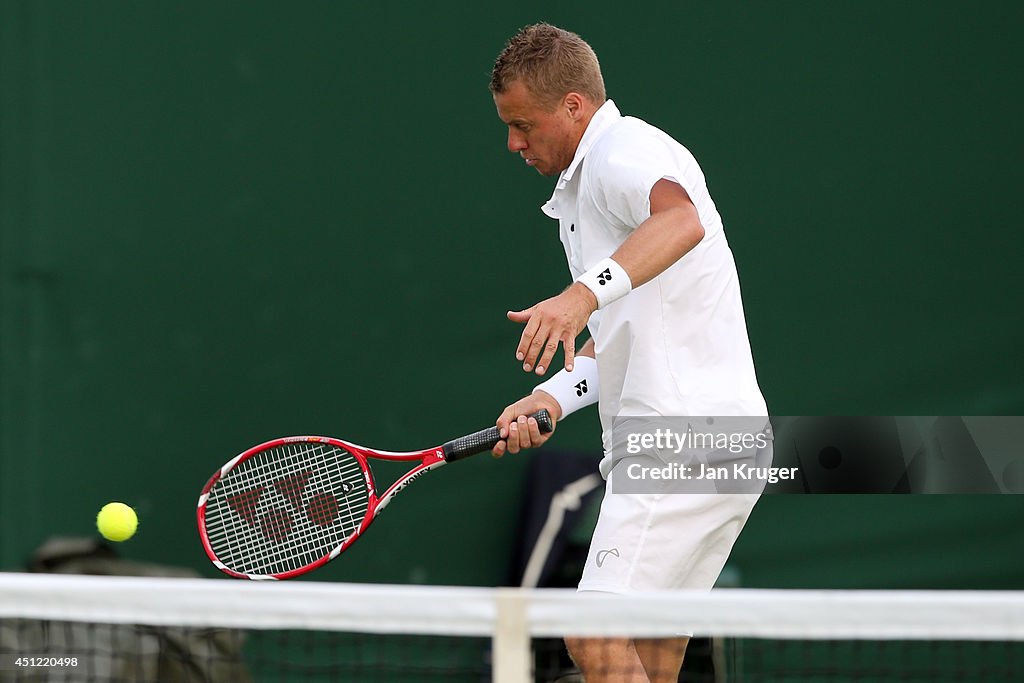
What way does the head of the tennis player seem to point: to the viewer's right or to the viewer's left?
to the viewer's left

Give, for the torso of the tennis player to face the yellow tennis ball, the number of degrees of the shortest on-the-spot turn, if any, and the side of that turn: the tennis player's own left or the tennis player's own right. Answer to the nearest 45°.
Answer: approximately 45° to the tennis player's own right

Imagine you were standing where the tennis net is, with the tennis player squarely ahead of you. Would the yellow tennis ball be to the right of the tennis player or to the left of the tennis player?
left

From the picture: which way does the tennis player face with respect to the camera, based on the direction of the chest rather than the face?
to the viewer's left

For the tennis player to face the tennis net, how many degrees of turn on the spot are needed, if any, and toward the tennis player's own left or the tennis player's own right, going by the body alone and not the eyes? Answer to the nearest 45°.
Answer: approximately 90° to the tennis player's own left

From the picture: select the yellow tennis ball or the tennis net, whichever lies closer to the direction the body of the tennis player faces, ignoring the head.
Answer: the yellow tennis ball
